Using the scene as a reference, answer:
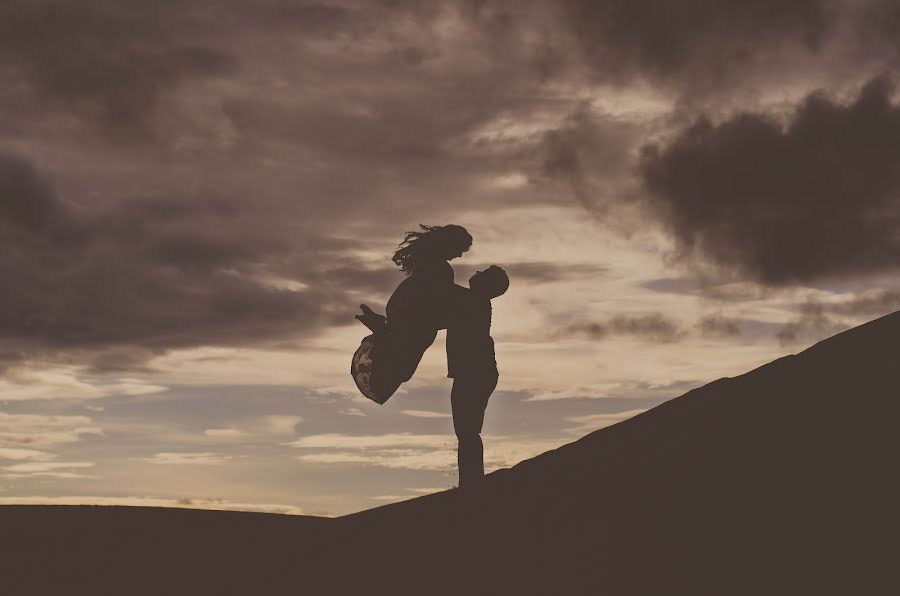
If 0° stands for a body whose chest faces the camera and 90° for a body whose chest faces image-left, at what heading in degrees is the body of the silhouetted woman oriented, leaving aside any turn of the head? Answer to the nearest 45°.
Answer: approximately 270°

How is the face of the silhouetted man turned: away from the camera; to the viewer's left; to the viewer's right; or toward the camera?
to the viewer's left

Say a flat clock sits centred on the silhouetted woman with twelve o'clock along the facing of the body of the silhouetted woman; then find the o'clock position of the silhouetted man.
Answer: The silhouetted man is roughly at 1 o'clock from the silhouetted woman.
